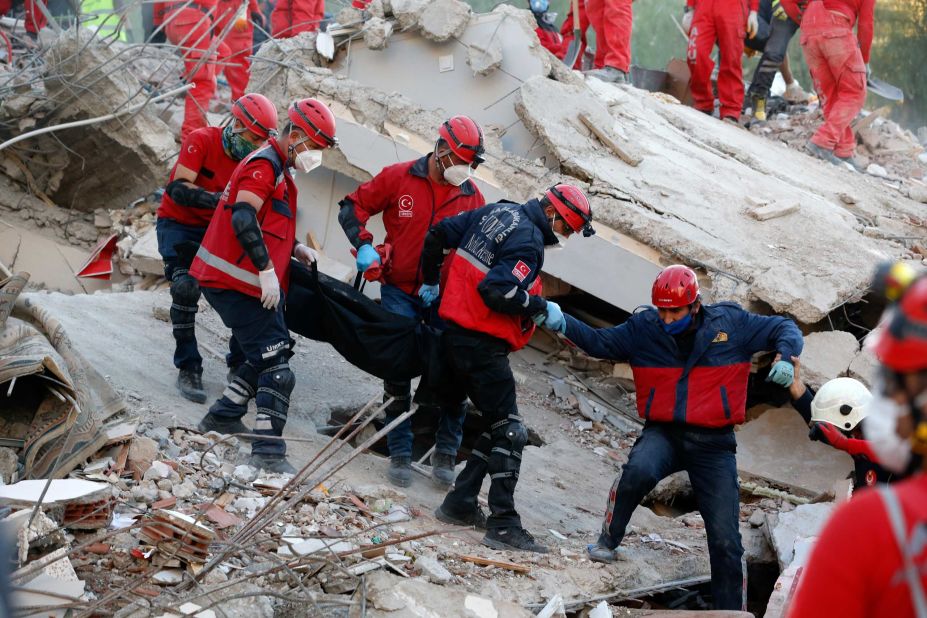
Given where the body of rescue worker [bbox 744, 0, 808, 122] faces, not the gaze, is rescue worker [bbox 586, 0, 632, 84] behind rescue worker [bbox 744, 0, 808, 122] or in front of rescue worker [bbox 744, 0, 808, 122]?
in front

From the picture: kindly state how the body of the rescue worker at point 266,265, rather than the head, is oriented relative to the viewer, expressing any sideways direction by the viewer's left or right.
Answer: facing to the right of the viewer

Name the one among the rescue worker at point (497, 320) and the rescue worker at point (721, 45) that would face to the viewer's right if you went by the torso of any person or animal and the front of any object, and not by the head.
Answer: the rescue worker at point (497, 320)

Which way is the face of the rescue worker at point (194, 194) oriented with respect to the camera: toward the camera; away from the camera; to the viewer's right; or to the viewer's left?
to the viewer's right

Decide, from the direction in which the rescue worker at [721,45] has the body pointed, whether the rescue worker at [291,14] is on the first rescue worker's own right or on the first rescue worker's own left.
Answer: on the first rescue worker's own right

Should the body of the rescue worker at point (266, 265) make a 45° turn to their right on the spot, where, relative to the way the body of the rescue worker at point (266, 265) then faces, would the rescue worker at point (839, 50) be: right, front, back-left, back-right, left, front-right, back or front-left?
left

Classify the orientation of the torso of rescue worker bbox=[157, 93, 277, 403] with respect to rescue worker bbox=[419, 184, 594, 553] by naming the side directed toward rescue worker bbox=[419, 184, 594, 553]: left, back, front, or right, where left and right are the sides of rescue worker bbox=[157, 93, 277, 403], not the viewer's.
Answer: front

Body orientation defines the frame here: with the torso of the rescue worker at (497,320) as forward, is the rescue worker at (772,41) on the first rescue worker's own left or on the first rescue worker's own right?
on the first rescue worker's own left

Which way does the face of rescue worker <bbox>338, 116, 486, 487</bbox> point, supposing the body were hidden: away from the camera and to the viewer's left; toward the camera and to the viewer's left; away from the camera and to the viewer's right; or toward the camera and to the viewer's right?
toward the camera and to the viewer's right

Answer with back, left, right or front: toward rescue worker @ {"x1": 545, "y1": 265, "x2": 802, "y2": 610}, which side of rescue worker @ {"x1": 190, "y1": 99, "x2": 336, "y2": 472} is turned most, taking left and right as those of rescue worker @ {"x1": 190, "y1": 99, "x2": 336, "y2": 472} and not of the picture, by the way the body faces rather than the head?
front

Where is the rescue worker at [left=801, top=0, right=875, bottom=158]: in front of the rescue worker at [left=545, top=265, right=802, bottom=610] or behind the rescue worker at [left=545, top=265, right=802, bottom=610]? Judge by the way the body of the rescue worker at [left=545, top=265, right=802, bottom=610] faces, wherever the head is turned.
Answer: behind

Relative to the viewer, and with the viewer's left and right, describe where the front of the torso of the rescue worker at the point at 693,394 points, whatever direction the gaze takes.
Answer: facing the viewer

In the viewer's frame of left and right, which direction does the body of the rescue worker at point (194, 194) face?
facing the viewer and to the right of the viewer
